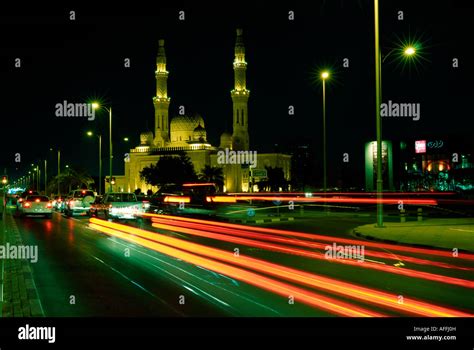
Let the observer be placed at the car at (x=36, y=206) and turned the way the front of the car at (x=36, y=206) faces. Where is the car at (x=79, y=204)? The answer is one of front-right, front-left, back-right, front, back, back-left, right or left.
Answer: front-right

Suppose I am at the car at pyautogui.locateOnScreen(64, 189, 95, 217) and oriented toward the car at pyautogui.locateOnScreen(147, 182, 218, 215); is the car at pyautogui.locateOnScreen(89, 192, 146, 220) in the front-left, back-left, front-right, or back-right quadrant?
front-right

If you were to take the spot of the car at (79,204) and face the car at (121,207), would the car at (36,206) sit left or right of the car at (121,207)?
right

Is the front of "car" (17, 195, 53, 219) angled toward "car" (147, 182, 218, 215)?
no

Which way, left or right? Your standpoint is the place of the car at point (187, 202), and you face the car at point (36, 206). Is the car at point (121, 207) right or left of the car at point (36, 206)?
left
